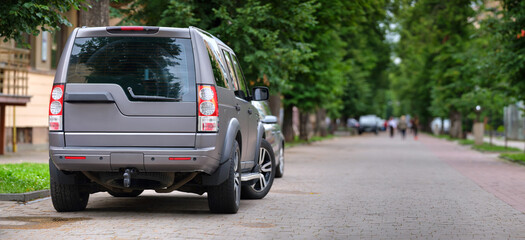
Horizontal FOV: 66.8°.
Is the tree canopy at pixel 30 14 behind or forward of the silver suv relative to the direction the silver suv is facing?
forward

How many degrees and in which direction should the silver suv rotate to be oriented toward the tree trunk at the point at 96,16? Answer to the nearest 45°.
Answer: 0° — it already faces it

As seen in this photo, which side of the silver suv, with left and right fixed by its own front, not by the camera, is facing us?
back

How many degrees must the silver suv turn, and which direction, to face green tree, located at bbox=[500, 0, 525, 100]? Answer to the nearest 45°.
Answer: approximately 45° to its right

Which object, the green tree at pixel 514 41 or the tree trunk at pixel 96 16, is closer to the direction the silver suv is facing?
the tree trunk
